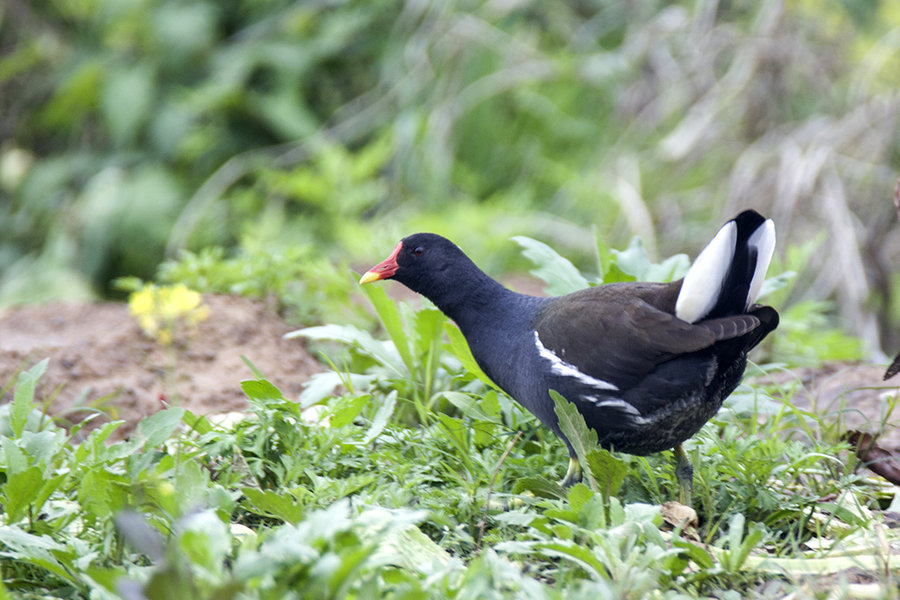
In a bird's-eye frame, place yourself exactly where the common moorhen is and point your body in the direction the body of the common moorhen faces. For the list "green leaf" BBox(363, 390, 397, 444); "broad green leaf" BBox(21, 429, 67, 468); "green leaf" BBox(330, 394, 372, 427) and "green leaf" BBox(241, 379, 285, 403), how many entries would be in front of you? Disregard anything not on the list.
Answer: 4

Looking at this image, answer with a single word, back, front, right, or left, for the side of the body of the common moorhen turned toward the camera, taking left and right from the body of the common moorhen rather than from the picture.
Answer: left

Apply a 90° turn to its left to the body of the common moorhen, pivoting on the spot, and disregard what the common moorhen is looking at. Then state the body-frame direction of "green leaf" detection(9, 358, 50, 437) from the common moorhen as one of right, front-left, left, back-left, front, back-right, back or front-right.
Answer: right

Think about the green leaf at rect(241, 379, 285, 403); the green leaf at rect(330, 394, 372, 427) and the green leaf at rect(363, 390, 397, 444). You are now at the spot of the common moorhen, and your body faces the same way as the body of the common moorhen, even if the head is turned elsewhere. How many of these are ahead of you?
3

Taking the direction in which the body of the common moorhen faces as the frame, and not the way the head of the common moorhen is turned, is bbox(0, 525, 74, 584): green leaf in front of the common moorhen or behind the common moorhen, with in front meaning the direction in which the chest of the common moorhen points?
in front

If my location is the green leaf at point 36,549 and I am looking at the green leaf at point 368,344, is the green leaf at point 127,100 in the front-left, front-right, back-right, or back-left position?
front-left

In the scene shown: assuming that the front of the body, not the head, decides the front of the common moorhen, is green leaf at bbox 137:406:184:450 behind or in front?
in front

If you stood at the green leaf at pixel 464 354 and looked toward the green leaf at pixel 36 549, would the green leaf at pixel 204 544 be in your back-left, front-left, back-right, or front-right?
front-left

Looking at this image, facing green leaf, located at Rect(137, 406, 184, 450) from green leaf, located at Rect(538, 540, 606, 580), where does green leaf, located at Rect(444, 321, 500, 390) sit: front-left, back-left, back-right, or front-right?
front-right

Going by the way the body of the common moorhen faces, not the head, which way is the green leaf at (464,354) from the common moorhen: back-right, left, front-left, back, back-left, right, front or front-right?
front-right

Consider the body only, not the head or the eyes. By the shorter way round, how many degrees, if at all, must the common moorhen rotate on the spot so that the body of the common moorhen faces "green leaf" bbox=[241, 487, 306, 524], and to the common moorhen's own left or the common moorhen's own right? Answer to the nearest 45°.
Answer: approximately 45° to the common moorhen's own left
